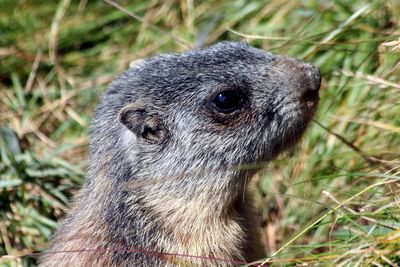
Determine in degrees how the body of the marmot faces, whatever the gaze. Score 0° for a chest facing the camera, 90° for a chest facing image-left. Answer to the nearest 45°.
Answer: approximately 270°
